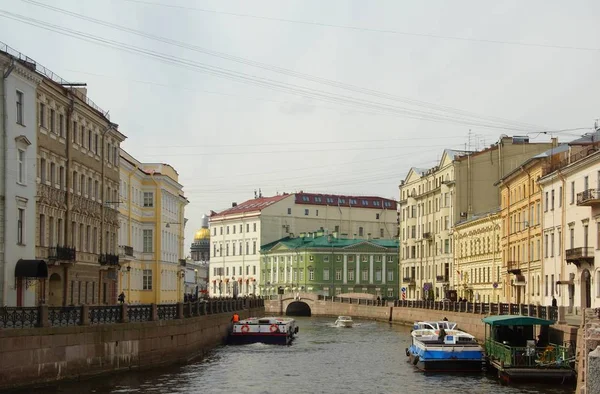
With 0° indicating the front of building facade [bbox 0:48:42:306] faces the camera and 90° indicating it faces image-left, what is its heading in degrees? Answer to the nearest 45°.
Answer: approximately 315°

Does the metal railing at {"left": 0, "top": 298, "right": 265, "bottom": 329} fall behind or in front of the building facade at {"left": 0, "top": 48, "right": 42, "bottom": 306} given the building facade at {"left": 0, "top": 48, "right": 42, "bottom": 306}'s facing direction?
in front

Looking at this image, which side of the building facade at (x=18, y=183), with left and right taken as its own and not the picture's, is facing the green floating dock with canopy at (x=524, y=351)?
front

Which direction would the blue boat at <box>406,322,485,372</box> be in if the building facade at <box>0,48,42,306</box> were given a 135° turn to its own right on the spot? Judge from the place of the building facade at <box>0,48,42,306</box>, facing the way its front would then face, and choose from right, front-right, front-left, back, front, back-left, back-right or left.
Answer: back
